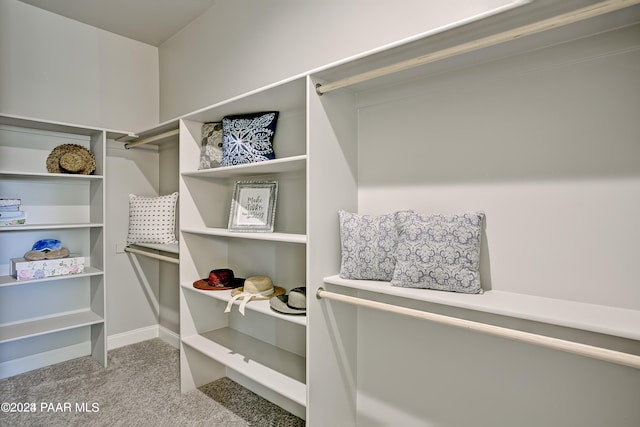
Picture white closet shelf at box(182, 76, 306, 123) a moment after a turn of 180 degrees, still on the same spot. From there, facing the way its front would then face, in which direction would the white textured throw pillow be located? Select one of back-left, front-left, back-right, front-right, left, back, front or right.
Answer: left

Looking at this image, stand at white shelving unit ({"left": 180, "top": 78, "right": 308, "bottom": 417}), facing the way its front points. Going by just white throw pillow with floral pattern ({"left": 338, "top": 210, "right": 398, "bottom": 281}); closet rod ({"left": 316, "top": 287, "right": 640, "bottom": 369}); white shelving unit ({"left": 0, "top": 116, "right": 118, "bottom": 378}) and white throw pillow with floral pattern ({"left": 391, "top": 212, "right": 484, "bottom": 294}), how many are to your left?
3

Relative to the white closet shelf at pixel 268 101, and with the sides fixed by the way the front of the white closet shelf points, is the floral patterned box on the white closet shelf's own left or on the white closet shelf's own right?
on the white closet shelf's own right

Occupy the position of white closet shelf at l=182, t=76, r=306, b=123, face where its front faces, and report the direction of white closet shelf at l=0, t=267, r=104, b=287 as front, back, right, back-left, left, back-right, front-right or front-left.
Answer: right

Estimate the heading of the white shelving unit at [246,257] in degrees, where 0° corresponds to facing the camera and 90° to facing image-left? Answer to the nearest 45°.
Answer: approximately 45°

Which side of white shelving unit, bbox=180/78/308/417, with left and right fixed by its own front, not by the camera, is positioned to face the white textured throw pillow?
right

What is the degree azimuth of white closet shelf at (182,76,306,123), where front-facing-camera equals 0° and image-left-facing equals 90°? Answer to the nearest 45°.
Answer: approximately 45°
